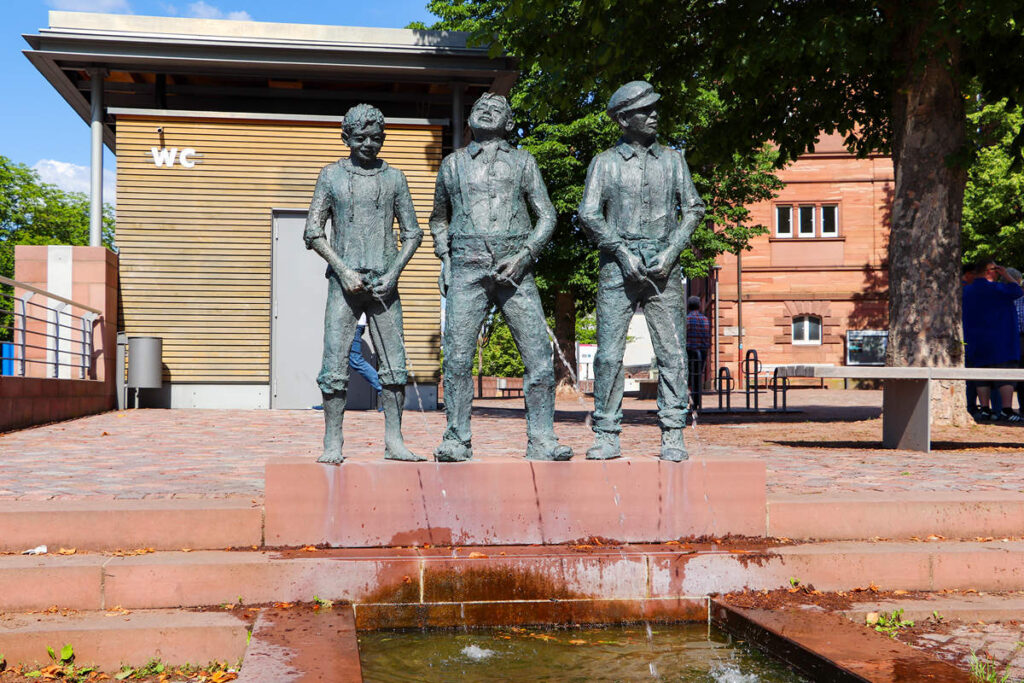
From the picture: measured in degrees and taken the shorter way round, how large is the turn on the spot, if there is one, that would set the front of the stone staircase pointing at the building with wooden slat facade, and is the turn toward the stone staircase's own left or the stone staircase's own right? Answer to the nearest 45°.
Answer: approximately 180°

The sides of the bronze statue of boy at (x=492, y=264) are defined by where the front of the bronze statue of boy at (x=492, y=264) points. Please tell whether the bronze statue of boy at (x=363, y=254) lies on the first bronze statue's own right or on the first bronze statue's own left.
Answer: on the first bronze statue's own right

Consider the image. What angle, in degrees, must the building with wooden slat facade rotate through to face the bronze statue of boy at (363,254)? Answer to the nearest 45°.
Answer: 0° — it already faces it

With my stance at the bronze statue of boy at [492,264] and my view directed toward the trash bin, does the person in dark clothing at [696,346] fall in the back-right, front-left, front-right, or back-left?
front-right

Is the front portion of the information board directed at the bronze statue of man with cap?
yes

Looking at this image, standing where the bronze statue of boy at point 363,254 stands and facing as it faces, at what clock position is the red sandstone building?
The red sandstone building is roughly at 7 o'clock from the bronze statue of boy.

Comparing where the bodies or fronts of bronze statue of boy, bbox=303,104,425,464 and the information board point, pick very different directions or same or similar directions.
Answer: same or similar directions

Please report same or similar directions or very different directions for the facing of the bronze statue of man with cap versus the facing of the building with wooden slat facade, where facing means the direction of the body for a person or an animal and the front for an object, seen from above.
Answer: same or similar directions

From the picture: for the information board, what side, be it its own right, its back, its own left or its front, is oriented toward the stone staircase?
front

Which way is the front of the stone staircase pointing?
toward the camera

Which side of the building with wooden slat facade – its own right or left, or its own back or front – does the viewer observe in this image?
front

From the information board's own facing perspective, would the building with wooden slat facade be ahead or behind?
ahead

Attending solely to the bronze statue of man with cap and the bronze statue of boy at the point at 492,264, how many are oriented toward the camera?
2

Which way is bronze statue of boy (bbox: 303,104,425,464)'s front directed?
toward the camera
